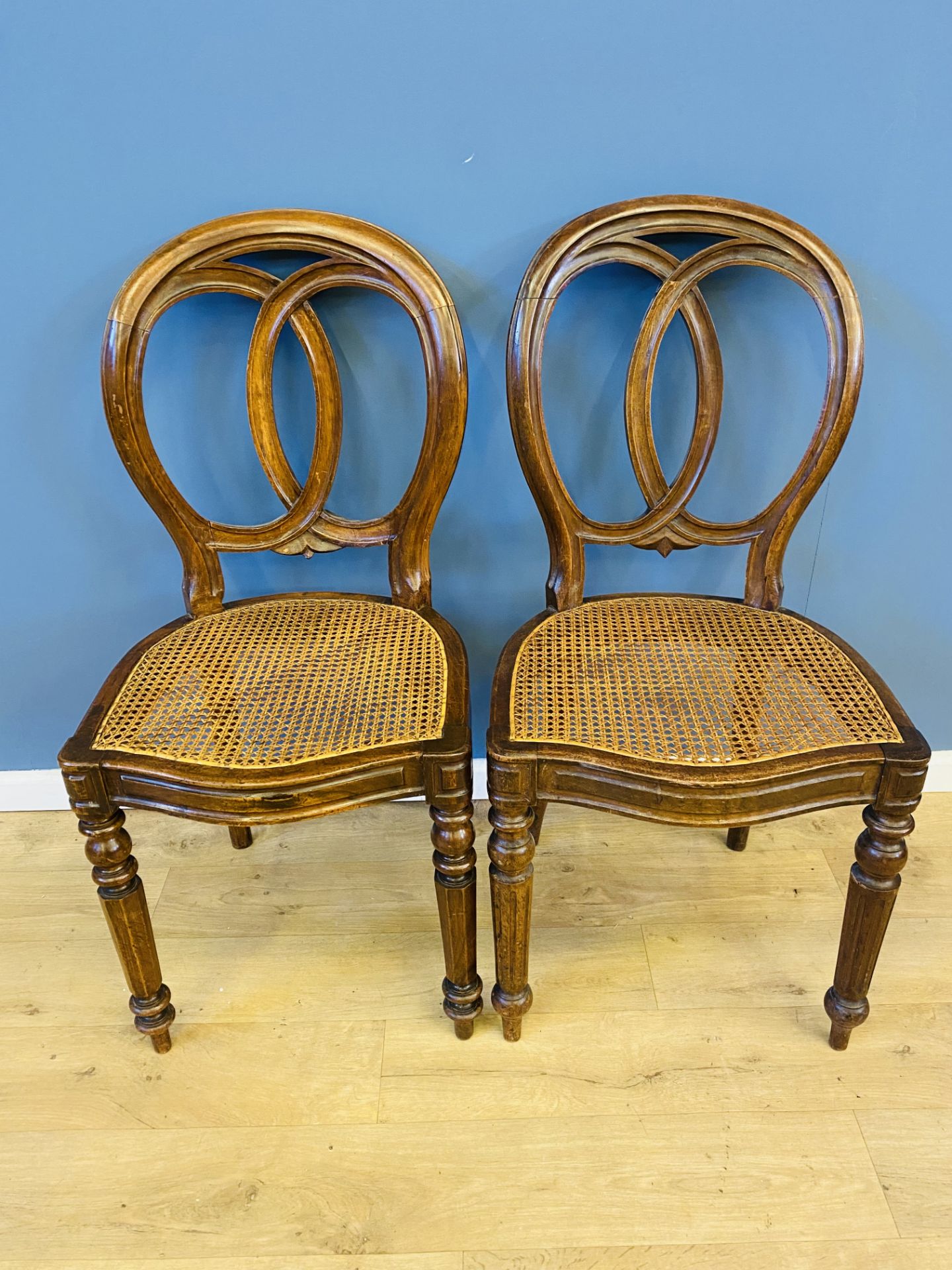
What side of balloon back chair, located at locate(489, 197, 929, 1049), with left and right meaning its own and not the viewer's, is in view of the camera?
front

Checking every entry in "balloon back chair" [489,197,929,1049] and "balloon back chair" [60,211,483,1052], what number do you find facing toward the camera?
2

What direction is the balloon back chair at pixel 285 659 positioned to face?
toward the camera
